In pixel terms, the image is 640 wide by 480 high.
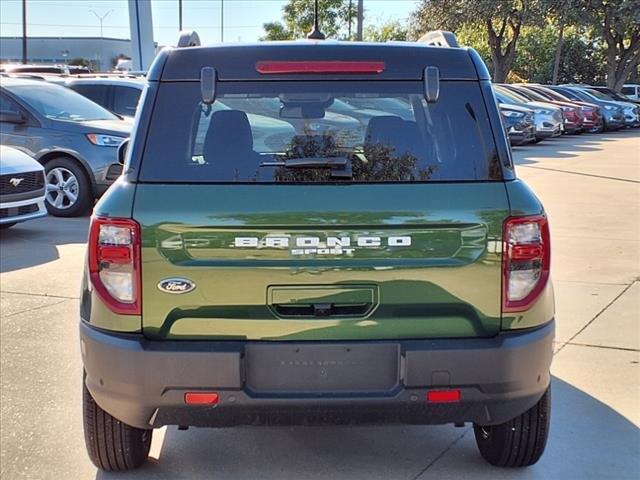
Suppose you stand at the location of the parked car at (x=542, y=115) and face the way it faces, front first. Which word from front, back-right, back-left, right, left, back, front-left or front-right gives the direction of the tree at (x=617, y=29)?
back-left

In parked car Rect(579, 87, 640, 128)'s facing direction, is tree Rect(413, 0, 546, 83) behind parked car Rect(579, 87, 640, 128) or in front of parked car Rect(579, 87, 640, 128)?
behind

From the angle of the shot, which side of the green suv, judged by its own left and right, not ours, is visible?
back

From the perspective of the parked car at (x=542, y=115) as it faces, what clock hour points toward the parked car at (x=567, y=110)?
the parked car at (x=567, y=110) is roughly at 8 o'clock from the parked car at (x=542, y=115).

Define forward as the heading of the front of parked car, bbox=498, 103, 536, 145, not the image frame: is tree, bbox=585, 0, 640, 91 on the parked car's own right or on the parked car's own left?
on the parked car's own left

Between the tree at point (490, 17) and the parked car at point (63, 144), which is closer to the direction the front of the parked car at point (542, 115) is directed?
the parked car

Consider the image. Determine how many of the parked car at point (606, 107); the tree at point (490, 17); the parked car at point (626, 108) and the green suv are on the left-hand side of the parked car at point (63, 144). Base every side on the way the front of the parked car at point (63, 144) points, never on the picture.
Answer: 3

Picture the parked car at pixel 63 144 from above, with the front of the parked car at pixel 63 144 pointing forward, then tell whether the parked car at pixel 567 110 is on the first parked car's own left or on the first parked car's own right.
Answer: on the first parked car's own left

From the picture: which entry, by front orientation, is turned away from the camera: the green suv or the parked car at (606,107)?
the green suv

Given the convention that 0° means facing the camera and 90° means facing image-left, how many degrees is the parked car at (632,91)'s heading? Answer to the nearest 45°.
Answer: approximately 45°
